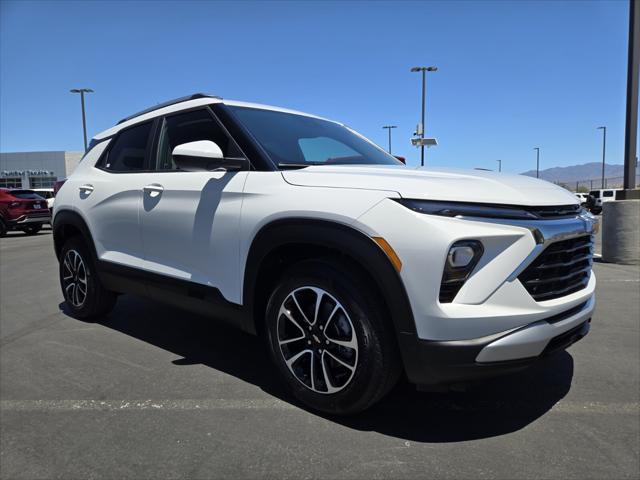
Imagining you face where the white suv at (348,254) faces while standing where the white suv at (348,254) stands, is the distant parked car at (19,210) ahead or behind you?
behind

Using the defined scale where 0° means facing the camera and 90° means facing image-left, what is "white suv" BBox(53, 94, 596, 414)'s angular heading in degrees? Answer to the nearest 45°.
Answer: approximately 315°
